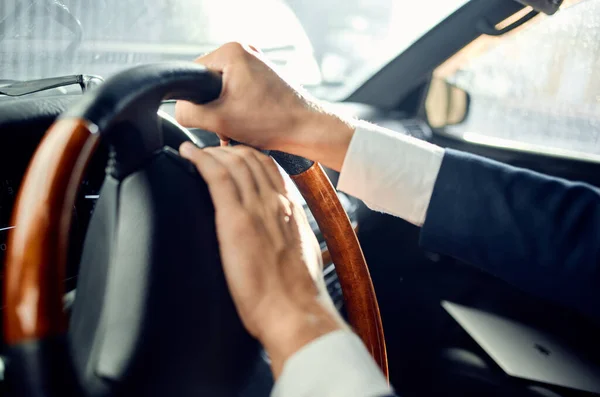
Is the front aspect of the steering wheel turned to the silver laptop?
no

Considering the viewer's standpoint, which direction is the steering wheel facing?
facing the viewer and to the right of the viewer
